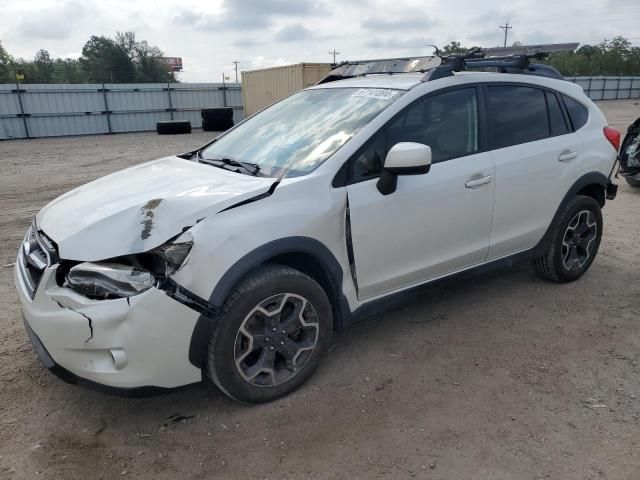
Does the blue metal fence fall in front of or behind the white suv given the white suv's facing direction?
behind

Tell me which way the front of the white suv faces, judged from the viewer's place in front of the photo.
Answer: facing the viewer and to the left of the viewer

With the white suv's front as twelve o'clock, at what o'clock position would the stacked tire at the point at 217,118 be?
The stacked tire is roughly at 4 o'clock from the white suv.

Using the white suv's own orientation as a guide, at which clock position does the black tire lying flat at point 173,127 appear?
The black tire lying flat is roughly at 4 o'clock from the white suv.

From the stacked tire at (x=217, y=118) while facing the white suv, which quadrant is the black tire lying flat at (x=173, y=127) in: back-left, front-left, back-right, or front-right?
front-right

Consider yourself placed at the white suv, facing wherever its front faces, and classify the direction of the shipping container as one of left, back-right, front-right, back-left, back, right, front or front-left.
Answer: back-right
